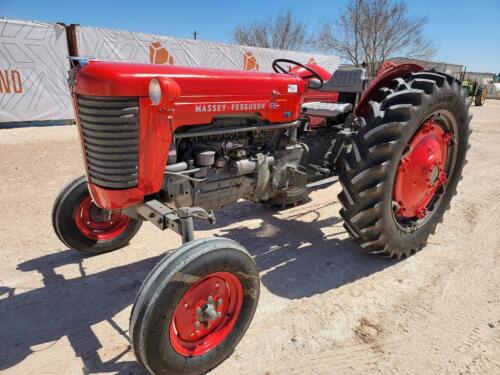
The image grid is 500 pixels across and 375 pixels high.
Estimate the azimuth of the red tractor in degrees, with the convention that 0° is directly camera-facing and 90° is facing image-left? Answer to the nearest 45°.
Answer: approximately 45°
